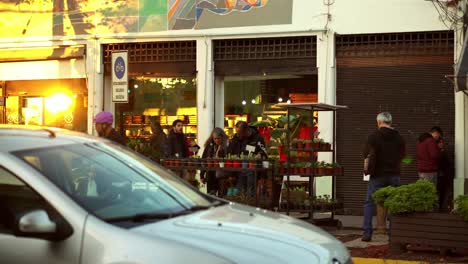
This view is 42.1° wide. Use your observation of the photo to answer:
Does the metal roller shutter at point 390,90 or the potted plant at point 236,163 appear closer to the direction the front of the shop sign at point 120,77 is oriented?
the potted plant

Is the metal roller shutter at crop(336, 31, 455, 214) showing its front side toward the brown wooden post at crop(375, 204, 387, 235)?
yes

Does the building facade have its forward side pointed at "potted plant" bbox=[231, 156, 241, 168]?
yes

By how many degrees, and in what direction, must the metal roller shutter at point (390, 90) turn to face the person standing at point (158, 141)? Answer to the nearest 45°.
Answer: approximately 90° to its right

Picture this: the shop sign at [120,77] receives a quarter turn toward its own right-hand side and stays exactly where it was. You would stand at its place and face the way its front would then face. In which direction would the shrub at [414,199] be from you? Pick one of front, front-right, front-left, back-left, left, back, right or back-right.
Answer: back-left

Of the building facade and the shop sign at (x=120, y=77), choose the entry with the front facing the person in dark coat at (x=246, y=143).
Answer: the building facade

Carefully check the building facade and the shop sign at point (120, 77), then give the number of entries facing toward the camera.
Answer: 2

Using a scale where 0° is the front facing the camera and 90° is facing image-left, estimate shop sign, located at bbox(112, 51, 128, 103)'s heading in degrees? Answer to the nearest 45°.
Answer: approximately 0°

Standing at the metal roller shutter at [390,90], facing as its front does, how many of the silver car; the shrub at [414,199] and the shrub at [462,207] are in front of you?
3

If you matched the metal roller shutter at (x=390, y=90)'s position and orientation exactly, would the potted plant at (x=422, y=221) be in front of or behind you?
in front

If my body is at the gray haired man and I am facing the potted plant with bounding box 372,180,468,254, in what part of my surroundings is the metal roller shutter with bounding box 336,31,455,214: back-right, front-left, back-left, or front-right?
back-left

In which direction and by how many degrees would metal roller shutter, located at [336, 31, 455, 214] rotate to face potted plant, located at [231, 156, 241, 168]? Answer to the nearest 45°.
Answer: approximately 45° to its right

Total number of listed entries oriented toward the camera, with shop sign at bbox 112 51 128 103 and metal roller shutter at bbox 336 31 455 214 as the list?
2

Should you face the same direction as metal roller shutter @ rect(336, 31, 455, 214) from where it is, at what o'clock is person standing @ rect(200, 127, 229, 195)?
The person standing is roughly at 2 o'clock from the metal roller shutter.
